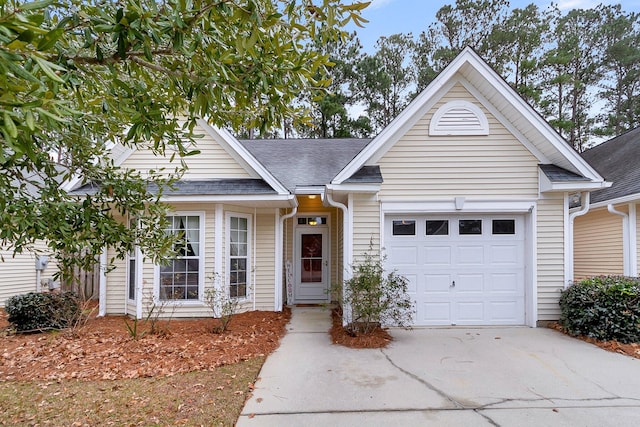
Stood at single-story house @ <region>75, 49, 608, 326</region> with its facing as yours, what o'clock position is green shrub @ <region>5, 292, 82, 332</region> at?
The green shrub is roughly at 3 o'clock from the single-story house.

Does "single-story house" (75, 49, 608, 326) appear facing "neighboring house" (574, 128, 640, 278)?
no

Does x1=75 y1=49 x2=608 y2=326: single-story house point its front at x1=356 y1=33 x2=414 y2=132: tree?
no

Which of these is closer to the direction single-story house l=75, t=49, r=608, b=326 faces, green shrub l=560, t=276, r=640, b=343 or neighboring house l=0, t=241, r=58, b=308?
the green shrub

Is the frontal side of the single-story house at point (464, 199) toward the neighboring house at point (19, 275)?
no

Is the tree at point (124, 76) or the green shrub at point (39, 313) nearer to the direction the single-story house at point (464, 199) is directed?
the tree

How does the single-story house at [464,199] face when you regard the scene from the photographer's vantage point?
facing the viewer
